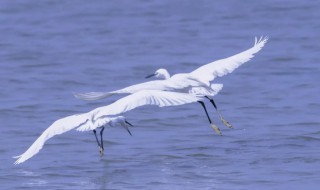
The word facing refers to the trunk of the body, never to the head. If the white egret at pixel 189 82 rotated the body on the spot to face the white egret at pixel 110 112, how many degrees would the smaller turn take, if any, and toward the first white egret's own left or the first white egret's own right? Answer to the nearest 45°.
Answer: approximately 90° to the first white egret's own left

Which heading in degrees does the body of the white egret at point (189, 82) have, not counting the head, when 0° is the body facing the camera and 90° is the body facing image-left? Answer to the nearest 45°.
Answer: approximately 135°
